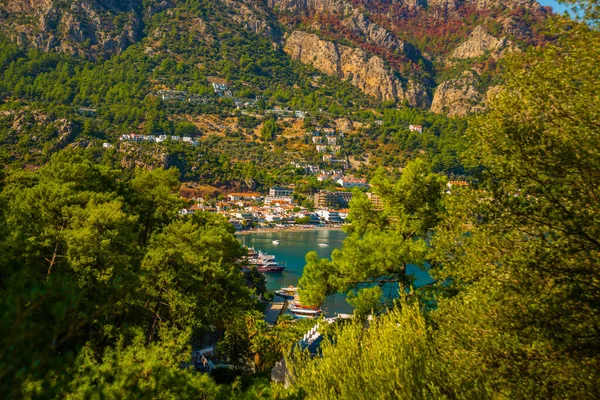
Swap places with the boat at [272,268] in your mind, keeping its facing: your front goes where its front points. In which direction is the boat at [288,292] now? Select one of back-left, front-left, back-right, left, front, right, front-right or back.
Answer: right

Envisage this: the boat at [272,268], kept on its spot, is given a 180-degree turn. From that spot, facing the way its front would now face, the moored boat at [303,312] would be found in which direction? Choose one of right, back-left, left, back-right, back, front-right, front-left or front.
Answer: left

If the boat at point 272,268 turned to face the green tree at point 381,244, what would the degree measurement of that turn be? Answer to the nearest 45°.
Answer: approximately 90° to its right

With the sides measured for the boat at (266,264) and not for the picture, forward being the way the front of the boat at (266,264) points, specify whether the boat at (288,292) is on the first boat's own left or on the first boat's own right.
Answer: on the first boat's own right

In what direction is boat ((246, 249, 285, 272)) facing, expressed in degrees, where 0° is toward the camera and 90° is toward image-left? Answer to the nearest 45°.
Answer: approximately 270°

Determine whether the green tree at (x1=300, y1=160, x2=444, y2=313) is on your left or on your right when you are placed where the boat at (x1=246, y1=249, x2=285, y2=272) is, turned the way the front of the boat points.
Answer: on your right

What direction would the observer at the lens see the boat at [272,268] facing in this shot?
facing to the right of the viewer

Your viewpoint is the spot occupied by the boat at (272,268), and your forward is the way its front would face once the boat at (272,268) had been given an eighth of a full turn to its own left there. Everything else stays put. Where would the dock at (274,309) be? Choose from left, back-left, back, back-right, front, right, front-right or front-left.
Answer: back-right

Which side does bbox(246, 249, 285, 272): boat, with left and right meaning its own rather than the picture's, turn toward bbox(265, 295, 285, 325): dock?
right

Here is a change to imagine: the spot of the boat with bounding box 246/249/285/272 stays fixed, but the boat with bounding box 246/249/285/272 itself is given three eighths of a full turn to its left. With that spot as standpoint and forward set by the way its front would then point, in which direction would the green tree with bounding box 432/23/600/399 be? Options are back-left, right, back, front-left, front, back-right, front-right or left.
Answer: back-left
